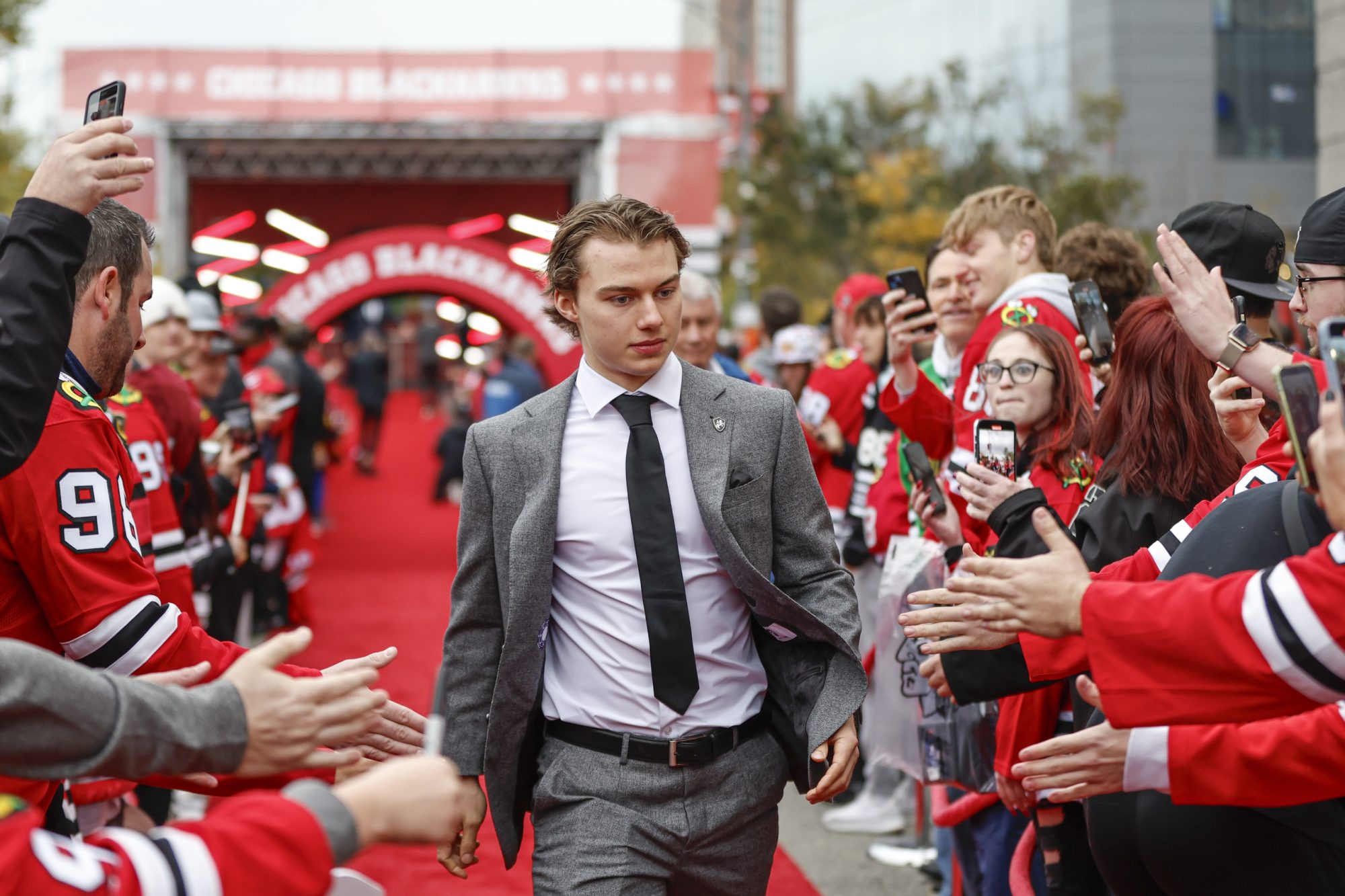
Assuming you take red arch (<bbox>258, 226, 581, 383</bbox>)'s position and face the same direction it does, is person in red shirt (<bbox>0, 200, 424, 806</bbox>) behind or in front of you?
in front

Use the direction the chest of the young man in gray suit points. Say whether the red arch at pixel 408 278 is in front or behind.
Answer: behind

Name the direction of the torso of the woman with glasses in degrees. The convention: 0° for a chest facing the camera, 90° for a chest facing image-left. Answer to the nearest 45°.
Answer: approximately 45°

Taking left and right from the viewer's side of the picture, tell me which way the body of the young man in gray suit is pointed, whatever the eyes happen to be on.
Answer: facing the viewer

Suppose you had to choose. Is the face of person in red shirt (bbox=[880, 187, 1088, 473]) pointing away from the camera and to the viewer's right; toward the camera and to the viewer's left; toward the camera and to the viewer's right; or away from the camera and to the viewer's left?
toward the camera and to the viewer's left

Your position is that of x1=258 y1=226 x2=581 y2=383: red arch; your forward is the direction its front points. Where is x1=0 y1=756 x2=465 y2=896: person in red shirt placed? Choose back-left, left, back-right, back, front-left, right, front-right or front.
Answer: front

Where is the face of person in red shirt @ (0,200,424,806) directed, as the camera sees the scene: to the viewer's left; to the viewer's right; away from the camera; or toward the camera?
to the viewer's right

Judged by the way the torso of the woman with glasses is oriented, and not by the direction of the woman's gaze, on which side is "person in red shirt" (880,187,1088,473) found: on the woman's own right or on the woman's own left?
on the woman's own right

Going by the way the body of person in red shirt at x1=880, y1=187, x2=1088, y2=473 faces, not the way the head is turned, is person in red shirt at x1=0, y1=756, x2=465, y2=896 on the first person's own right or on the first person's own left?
on the first person's own left

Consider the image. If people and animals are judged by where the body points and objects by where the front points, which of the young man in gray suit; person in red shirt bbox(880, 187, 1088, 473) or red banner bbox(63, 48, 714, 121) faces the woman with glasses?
the red banner

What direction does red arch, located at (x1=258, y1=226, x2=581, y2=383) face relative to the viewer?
toward the camera

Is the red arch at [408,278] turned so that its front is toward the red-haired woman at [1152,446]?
yes

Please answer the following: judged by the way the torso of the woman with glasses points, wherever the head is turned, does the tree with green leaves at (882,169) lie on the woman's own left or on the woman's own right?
on the woman's own right

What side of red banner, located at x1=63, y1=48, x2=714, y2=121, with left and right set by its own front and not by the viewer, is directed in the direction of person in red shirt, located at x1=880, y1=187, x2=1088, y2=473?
front
